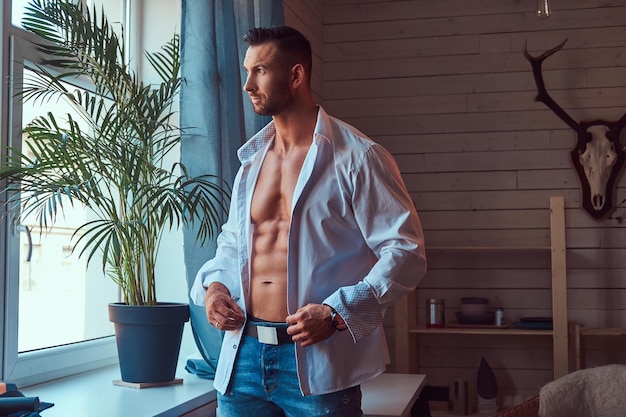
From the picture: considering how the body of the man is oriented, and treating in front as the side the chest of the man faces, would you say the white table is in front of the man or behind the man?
behind

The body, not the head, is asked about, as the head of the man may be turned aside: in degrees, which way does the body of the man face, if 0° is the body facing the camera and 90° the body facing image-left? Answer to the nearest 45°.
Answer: approximately 45°

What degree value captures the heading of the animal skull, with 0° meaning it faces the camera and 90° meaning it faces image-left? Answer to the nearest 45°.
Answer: approximately 0°

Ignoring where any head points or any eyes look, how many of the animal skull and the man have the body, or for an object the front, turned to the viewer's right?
0

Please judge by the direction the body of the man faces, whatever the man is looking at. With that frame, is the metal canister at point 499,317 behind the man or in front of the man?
behind

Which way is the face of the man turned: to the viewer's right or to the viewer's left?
to the viewer's left

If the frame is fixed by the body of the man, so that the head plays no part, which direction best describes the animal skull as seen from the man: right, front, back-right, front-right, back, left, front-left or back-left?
back

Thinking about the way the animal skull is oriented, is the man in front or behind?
in front

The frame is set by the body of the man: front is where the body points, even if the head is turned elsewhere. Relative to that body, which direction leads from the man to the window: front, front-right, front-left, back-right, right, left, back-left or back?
right
